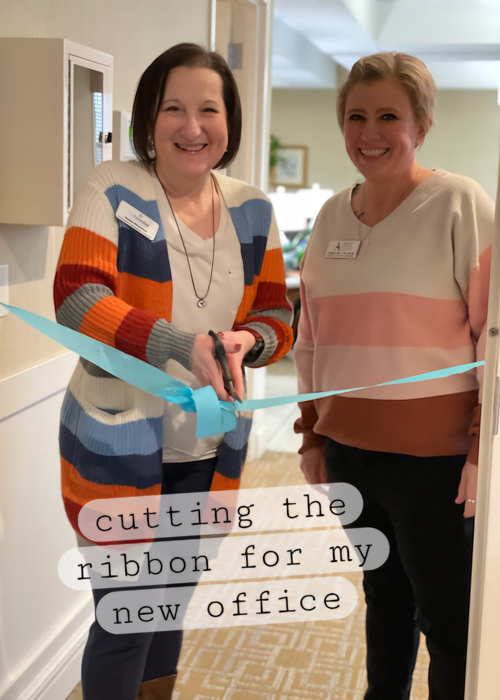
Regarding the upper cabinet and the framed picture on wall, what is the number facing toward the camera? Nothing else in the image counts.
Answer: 1

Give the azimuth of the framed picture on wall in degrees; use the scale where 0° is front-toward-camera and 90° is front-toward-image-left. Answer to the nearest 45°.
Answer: approximately 0°

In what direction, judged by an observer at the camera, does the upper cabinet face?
facing to the right of the viewer

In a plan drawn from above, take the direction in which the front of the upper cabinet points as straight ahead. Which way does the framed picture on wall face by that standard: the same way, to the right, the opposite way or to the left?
to the right

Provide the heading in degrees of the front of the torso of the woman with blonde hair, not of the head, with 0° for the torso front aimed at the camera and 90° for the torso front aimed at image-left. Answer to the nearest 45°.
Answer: approximately 45°
